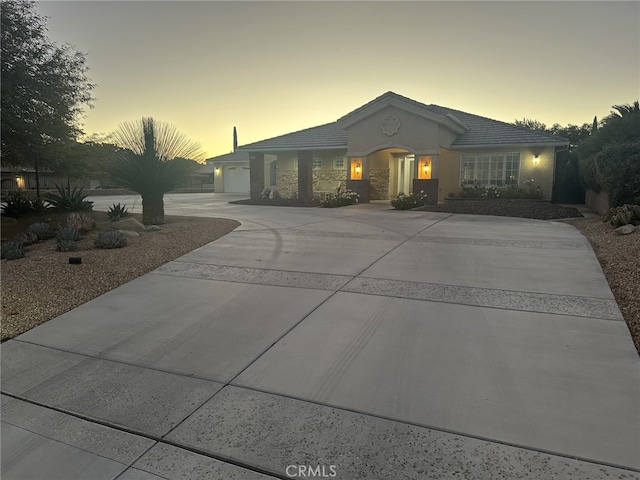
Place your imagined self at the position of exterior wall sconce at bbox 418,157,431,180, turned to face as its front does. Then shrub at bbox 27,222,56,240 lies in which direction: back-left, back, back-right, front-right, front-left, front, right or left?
front-right

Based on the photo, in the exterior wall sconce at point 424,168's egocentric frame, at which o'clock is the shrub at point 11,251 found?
The shrub is roughly at 1 o'clock from the exterior wall sconce.

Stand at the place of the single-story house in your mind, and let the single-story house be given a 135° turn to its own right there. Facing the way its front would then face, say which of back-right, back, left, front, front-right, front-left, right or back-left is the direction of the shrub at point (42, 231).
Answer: left

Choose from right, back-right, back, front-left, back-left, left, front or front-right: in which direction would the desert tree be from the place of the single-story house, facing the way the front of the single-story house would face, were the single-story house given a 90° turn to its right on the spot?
front-left

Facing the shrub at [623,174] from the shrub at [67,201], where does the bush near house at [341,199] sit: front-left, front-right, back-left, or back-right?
front-left

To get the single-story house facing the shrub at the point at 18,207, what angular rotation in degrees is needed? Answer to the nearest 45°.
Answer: approximately 45° to its right

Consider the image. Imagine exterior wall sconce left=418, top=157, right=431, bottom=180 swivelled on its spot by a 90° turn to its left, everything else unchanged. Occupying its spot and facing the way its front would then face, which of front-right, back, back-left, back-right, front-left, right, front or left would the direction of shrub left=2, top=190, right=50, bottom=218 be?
back-right

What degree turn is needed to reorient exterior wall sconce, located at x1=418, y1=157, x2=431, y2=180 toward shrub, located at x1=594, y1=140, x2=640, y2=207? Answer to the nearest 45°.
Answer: approximately 45° to its left

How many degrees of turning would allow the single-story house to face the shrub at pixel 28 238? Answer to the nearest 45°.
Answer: approximately 45° to its right

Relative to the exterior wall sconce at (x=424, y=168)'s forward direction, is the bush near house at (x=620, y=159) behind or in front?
in front

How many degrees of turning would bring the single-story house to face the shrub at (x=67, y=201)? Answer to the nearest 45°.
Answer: approximately 45° to its right

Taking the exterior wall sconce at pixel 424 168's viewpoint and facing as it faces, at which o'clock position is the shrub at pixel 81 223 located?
The shrub is roughly at 1 o'clock from the exterior wall sconce.

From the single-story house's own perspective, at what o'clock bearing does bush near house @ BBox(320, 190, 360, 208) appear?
The bush near house is roughly at 2 o'clock from the single-story house.

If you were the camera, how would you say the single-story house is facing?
facing the viewer

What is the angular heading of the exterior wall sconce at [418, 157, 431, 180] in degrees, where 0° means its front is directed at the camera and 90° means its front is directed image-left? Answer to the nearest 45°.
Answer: approximately 0°
